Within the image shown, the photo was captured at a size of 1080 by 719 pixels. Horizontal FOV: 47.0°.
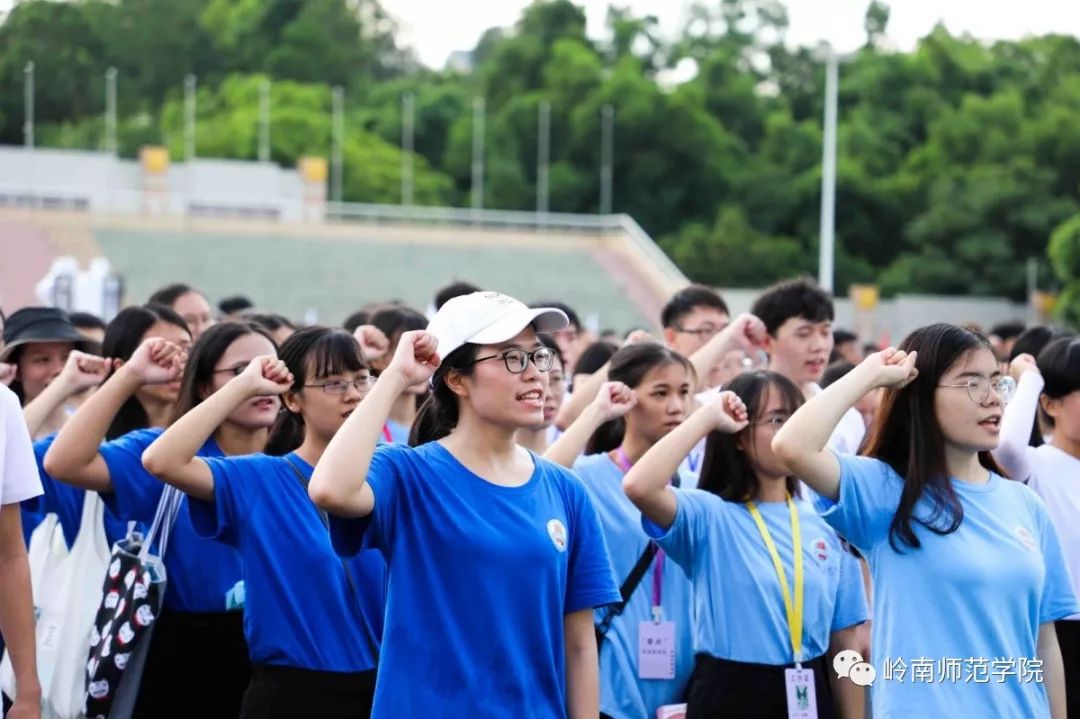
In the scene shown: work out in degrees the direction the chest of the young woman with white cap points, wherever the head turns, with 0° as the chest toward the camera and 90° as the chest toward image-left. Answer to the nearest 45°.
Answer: approximately 315°

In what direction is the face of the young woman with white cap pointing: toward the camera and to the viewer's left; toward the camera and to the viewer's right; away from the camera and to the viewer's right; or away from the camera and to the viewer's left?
toward the camera and to the viewer's right
